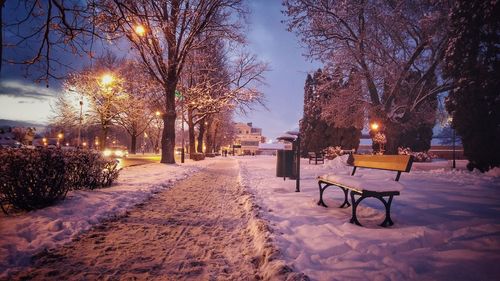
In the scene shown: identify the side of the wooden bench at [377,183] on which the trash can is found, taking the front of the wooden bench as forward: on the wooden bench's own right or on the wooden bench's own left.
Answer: on the wooden bench's own right

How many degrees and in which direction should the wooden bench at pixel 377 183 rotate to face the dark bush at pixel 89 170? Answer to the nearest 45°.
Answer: approximately 45° to its right

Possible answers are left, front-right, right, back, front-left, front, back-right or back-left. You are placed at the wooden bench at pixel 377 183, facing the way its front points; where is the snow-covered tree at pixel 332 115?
back-right

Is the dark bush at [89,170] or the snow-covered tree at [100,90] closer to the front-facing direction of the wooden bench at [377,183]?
the dark bush

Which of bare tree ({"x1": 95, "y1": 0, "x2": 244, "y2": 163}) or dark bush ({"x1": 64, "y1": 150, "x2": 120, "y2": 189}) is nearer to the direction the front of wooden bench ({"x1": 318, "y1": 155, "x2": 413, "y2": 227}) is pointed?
the dark bush

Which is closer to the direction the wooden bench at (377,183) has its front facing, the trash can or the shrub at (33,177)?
the shrub

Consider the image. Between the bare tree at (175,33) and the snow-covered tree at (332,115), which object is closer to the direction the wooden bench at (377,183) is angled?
the bare tree

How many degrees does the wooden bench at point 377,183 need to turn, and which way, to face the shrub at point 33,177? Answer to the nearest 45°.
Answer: approximately 45° to its right

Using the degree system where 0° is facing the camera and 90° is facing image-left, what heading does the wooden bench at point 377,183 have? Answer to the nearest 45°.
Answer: approximately 45°

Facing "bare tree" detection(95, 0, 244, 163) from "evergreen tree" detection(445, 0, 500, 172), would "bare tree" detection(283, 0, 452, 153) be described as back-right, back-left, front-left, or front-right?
front-right

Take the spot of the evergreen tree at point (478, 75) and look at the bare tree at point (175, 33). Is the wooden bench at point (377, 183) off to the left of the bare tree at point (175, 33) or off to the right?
left

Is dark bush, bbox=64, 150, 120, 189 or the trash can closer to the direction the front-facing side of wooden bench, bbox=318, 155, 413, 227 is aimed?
the dark bush

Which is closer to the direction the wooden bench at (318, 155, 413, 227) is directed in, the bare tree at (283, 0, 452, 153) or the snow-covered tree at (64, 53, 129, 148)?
the snow-covered tree

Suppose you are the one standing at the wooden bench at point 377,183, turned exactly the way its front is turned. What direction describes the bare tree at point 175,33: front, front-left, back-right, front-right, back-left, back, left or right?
right

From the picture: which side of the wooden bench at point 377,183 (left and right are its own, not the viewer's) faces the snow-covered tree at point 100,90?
right

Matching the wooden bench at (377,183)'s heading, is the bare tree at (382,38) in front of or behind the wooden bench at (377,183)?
behind
